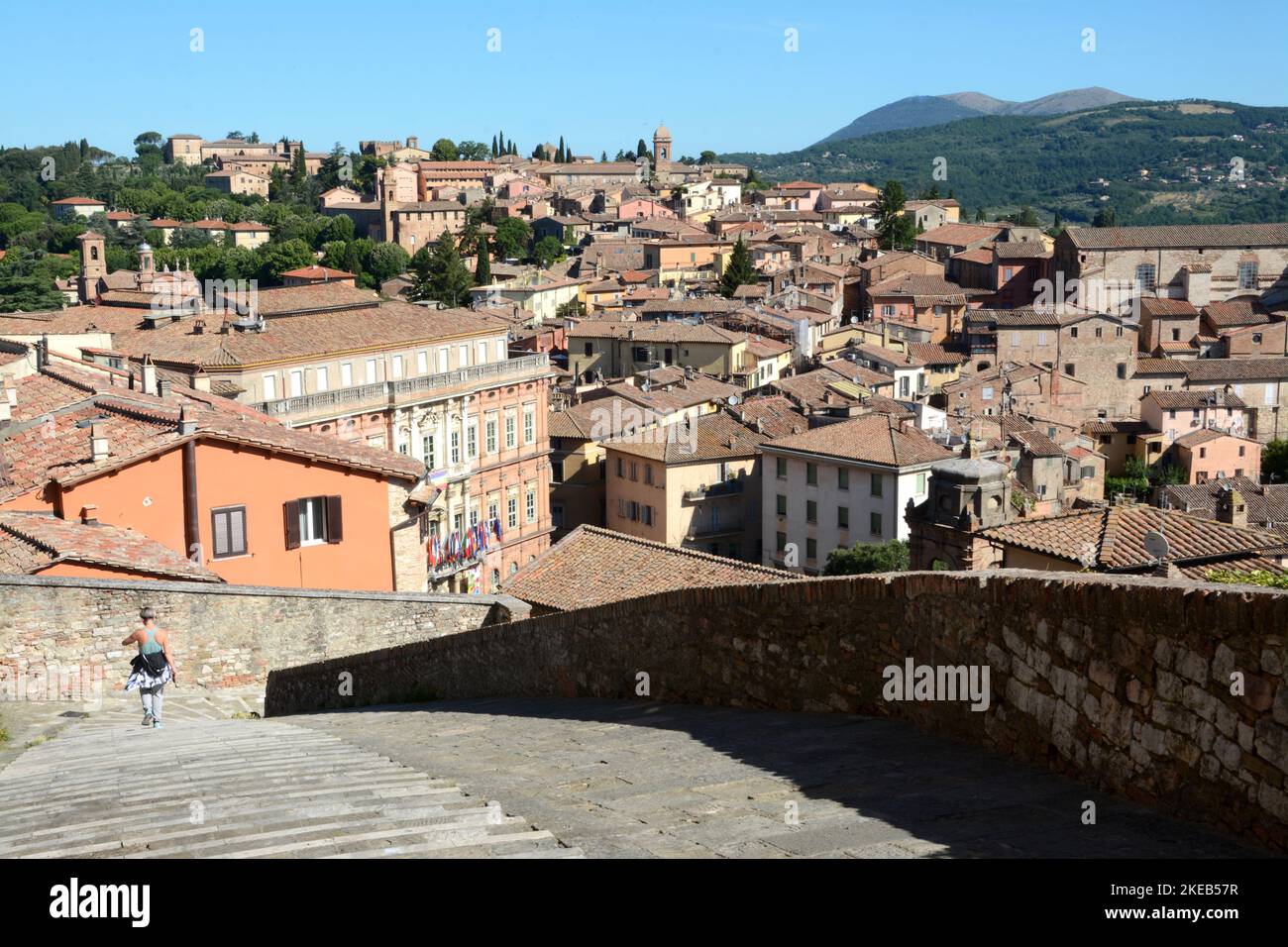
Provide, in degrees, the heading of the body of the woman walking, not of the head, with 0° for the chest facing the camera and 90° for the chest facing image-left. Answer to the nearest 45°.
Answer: approximately 180°

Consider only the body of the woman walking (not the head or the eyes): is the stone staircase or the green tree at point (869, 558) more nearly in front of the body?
the green tree

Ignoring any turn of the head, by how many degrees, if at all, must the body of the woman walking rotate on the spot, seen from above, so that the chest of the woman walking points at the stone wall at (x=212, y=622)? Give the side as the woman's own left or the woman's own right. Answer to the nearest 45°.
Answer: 0° — they already face it

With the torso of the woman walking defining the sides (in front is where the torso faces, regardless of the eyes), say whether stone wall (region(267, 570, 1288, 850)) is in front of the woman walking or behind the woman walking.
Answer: behind

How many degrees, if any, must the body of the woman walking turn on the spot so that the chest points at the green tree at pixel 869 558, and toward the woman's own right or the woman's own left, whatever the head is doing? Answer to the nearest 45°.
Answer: approximately 45° to the woman's own right

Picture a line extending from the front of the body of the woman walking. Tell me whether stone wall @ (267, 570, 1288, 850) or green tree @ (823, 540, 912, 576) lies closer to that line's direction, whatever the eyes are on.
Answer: the green tree
